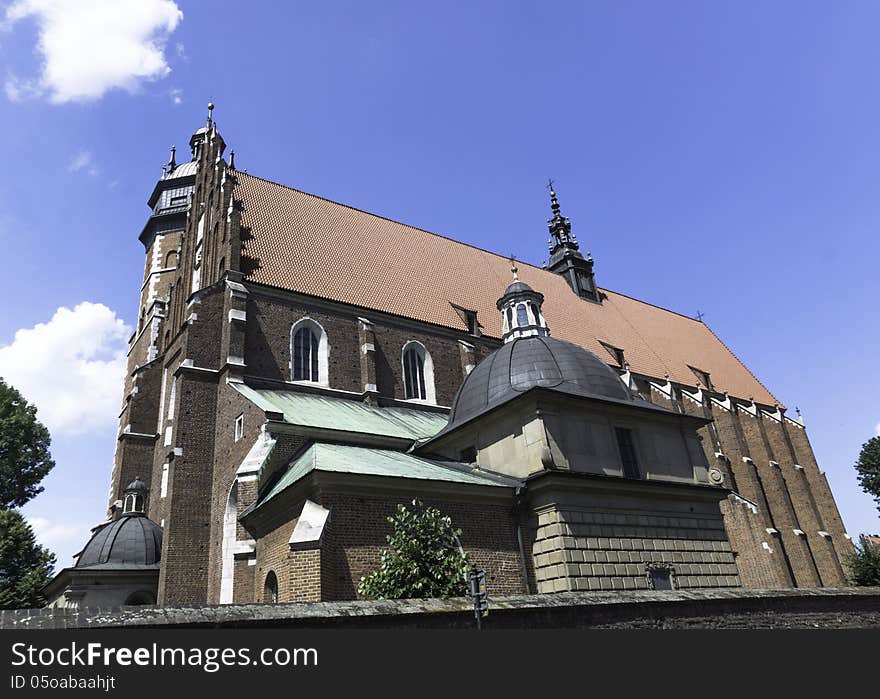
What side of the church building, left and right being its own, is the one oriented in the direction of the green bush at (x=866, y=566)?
back

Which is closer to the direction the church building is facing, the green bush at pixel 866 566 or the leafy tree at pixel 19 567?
the leafy tree

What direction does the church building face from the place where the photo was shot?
facing the viewer and to the left of the viewer

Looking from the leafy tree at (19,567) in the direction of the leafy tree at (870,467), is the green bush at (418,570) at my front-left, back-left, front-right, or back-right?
front-right

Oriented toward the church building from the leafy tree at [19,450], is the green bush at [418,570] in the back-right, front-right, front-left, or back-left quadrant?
front-right
